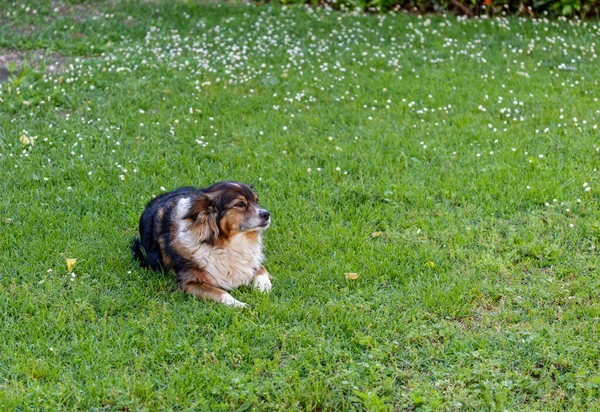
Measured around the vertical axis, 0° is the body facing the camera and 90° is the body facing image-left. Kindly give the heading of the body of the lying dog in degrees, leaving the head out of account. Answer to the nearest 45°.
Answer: approximately 315°

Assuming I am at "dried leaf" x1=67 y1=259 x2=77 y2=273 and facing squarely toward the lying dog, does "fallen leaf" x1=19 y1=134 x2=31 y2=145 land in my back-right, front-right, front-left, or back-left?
back-left

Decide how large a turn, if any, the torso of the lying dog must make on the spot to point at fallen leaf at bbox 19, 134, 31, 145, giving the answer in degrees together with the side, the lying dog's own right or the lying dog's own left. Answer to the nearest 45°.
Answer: approximately 180°

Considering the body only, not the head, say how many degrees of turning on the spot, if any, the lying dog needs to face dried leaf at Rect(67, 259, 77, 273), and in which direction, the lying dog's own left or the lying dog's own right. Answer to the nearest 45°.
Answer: approximately 135° to the lying dog's own right
